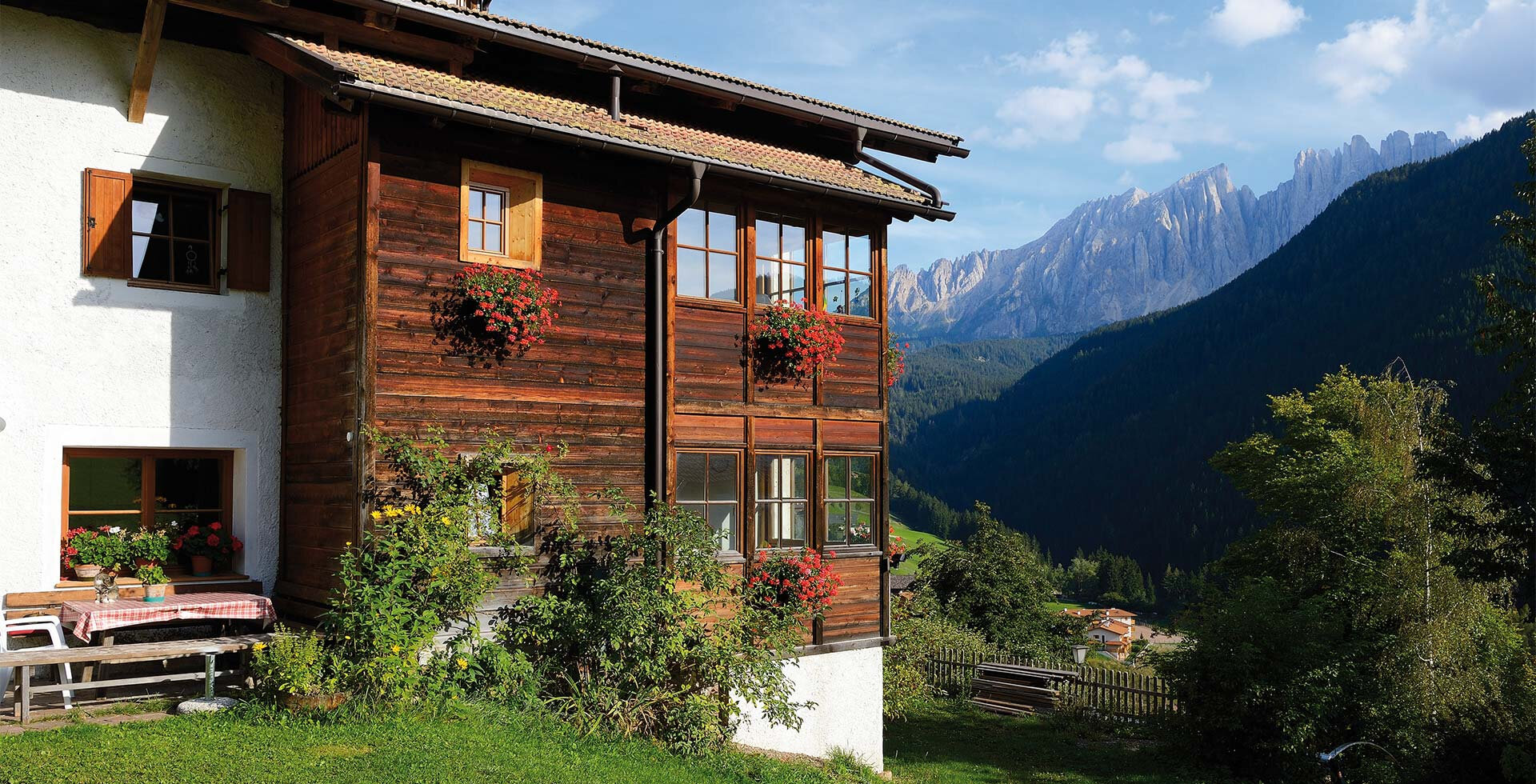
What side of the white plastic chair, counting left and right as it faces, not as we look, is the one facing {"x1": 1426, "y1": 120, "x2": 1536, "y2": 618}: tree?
front

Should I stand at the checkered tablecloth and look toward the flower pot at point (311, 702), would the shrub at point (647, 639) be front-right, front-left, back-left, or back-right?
front-left

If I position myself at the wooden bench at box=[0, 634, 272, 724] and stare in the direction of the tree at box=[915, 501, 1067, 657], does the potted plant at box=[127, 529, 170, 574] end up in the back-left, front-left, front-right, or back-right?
front-left

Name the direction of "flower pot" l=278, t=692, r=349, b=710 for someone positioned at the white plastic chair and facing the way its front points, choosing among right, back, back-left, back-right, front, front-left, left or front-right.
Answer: front-right

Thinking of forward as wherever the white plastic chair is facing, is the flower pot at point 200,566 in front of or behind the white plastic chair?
in front

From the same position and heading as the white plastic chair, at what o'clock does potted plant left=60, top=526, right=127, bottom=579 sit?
The potted plant is roughly at 10 o'clock from the white plastic chair.

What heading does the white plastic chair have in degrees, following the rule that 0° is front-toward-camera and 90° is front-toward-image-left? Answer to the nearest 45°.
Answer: approximately 270°

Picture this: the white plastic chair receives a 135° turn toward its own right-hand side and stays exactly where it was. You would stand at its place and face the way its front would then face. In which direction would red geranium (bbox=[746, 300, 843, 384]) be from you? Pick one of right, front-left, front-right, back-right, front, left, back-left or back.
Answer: back-left

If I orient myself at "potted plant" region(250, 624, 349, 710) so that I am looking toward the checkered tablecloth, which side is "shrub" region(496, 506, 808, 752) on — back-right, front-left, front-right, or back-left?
back-right

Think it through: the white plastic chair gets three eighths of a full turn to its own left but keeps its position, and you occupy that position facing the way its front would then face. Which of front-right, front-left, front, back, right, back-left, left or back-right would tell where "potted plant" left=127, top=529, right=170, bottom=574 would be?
right

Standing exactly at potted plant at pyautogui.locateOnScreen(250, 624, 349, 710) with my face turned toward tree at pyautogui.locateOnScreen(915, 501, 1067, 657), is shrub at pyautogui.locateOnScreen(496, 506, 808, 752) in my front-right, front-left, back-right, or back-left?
front-right
